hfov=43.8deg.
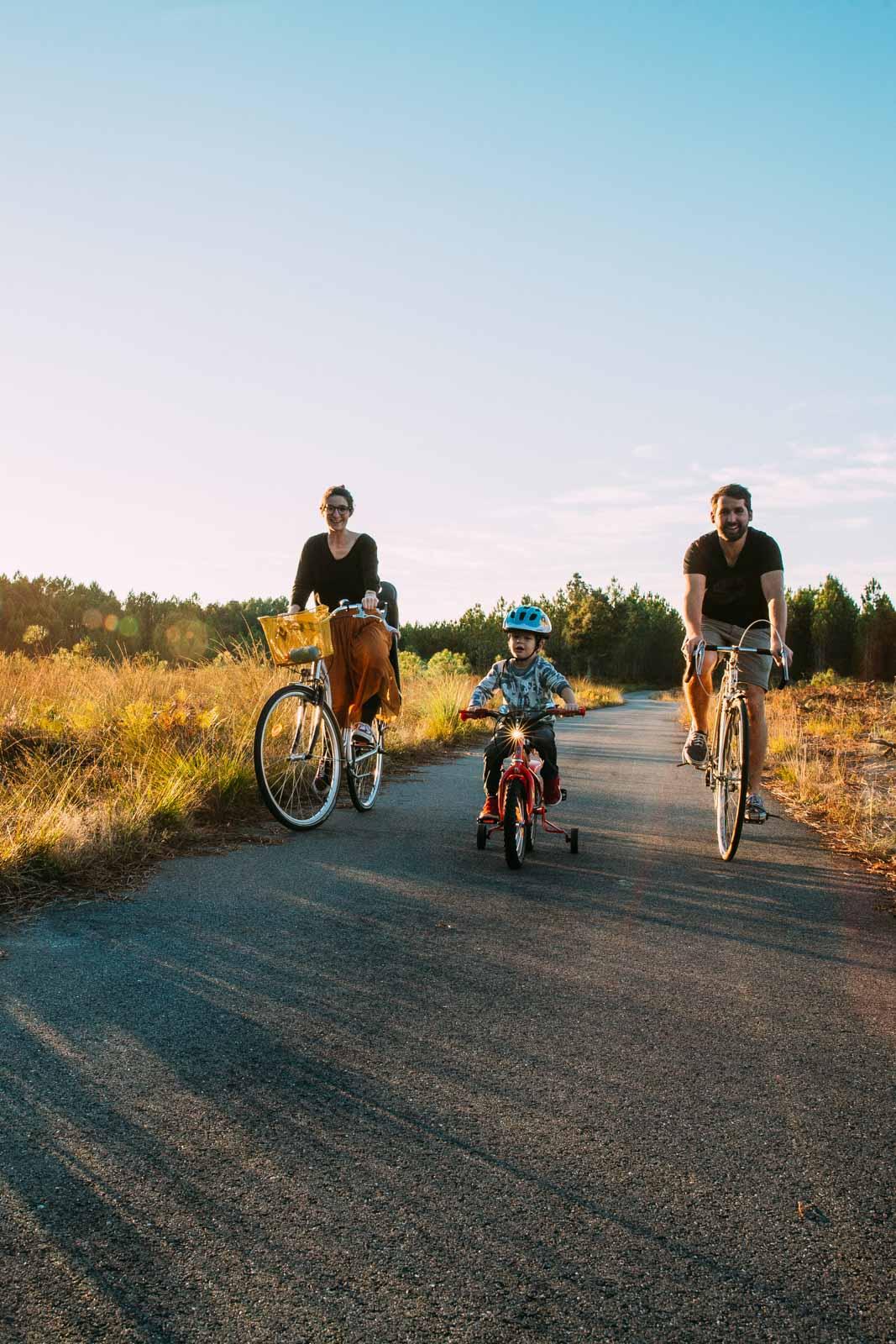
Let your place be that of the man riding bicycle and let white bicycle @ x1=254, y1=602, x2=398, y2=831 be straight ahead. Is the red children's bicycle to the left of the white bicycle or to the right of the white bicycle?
left

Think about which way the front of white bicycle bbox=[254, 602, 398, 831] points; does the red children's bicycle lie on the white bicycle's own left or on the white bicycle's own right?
on the white bicycle's own left

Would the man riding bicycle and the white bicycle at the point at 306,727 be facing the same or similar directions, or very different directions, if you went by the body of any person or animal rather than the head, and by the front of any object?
same or similar directions

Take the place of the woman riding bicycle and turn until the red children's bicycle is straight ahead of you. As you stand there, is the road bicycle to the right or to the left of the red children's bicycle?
left

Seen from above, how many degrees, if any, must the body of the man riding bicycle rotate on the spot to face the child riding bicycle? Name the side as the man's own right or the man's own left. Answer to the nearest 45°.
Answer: approximately 45° to the man's own right

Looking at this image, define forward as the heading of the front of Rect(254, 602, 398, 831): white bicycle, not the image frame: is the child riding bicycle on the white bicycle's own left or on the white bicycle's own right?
on the white bicycle's own left

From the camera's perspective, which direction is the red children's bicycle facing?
toward the camera

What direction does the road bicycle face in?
toward the camera

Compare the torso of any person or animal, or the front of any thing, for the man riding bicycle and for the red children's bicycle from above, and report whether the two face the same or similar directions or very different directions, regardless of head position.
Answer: same or similar directions

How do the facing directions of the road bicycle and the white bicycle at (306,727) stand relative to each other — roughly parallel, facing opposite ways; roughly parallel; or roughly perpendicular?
roughly parallel

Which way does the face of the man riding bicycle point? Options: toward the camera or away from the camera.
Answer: toward the camera

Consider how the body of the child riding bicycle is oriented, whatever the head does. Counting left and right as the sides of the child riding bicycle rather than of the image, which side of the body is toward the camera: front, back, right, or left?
front

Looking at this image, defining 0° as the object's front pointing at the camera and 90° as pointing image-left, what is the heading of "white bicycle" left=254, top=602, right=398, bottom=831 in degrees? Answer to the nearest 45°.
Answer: approximately 45°
